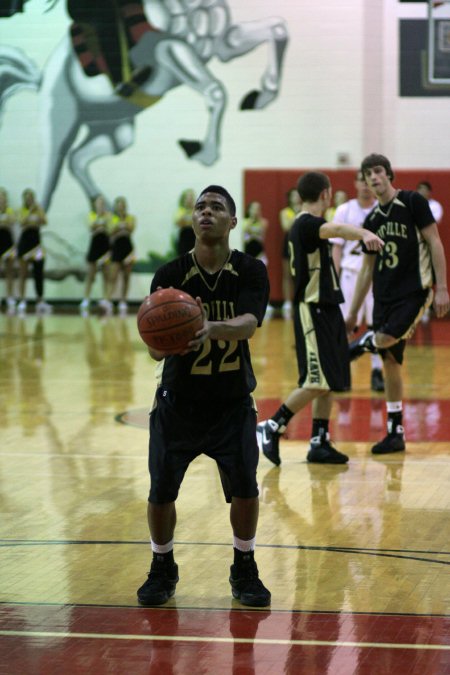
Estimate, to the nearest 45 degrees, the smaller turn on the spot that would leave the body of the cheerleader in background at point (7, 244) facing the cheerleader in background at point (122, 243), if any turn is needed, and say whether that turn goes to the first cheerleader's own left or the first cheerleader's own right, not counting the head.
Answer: approximately 90° to the first cheerleader's own left

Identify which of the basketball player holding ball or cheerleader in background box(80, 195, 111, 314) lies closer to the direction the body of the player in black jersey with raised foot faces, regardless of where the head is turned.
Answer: the basketball player holding ball

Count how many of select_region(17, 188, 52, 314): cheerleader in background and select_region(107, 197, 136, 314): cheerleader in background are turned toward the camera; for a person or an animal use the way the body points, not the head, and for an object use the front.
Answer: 2

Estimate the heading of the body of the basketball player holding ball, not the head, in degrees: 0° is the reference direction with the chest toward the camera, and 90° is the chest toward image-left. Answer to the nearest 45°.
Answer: approximately 0°

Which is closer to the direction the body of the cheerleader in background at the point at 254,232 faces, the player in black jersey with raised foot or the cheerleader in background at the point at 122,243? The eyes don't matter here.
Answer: the player in black jersey with raised foot

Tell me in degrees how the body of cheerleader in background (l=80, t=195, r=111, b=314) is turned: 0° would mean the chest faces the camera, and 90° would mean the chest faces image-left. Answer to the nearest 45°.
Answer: approximately 0°

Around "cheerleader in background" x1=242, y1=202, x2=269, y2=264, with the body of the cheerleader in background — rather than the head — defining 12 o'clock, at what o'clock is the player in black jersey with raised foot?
The player in black jersey with raised foot is roughly at 12 o'clock from the cheerleader in background.

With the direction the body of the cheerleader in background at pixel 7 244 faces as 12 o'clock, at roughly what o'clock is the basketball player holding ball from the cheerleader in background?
The basketball player holding ball is roughly at 12 o'clock from the cheerleader in background.
